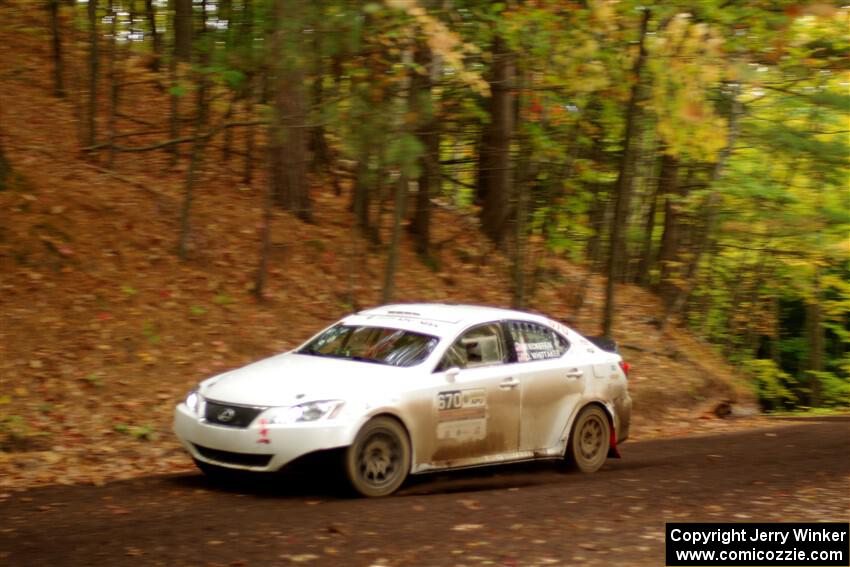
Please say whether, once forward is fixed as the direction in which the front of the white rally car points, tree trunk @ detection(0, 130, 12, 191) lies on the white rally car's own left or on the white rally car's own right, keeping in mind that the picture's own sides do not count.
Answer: on the white rally car's own right

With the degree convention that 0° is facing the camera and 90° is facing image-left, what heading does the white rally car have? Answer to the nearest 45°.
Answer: approximately 45°
